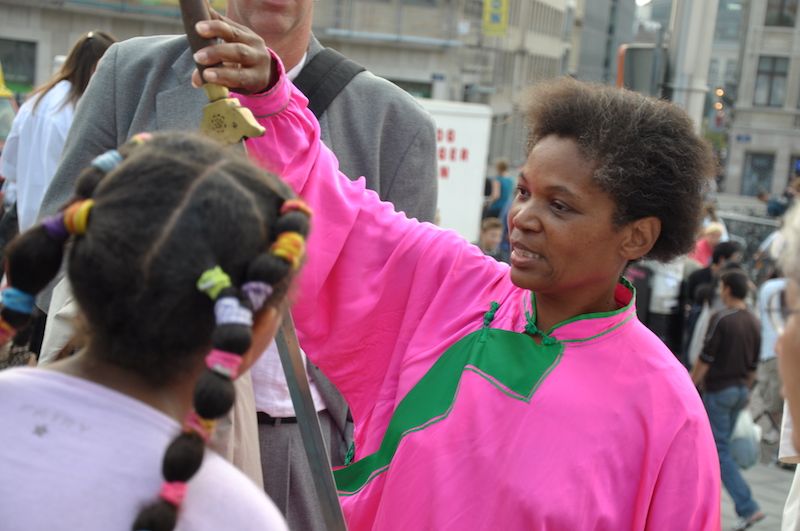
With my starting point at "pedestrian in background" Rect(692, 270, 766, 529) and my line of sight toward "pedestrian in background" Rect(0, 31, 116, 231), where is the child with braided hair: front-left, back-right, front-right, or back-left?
front-left

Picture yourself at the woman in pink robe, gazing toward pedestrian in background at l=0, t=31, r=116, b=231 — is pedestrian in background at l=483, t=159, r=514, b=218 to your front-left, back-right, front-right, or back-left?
front-right

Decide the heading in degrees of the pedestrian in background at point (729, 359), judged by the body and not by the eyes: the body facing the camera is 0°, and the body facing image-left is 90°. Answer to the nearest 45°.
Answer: approximately 135°

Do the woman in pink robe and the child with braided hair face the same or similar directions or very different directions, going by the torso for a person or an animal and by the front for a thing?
very different directions

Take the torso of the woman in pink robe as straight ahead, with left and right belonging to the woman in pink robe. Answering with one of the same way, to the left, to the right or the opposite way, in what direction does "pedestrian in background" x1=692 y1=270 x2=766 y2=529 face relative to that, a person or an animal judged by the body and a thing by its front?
to the right

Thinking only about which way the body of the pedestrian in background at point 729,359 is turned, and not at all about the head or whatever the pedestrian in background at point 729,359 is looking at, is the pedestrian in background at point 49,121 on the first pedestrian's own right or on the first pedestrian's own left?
on the first pedestrian's own left

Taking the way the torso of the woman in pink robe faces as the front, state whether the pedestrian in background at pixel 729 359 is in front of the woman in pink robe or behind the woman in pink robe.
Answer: behind

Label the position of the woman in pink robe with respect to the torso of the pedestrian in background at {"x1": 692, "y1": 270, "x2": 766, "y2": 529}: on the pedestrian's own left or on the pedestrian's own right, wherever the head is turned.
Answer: on the pedestrian's own left

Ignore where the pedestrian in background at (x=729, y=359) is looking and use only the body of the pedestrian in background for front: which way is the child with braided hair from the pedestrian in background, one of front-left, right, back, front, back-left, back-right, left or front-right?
back-left

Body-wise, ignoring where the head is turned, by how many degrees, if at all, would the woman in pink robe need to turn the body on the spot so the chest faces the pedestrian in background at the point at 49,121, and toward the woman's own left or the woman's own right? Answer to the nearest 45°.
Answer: approximately 90° to the woman's own right

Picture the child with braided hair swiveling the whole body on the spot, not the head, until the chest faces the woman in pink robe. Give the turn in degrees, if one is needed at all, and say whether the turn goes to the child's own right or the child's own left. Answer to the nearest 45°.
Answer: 0° — they already face them

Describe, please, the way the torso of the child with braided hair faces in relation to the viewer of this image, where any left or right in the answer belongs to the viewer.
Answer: facing away from the viewer and to the right of the viewer

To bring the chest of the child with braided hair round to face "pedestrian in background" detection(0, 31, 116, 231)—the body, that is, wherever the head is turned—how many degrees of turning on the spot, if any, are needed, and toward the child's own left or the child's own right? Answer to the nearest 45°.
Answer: approximately 45° to the child's own left

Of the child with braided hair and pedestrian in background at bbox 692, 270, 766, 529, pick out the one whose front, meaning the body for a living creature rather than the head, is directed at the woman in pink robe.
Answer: the child with braided hair

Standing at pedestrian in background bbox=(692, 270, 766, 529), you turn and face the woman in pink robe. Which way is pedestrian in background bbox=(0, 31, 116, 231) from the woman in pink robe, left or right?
right
